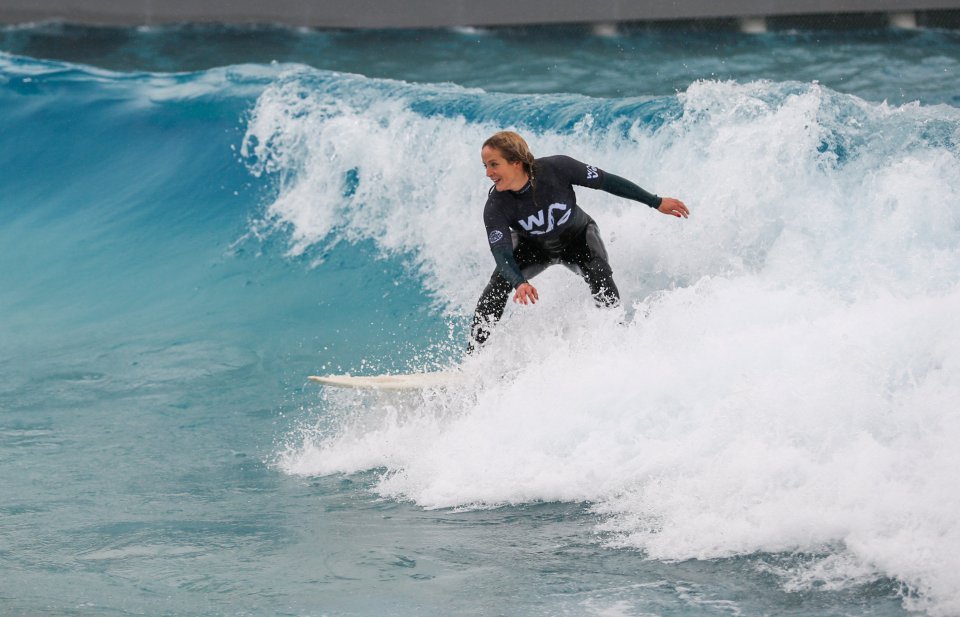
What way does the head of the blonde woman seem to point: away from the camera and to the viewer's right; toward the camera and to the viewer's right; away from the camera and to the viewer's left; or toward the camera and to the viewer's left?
toward the camera and to the viewer's left

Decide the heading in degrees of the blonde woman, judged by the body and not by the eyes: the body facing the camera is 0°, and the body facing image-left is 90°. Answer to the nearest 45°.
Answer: approximately 0°

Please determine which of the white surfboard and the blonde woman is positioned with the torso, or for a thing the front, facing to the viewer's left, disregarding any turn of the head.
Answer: the white surfboard

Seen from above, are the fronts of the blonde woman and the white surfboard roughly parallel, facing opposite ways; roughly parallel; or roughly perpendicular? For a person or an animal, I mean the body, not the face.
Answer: roughly perpendicular

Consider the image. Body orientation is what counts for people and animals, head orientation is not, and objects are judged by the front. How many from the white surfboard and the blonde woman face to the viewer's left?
1

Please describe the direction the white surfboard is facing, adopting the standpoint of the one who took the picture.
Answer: facing to the left of the viewer
